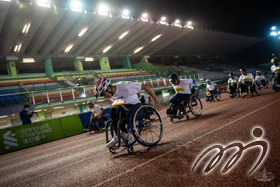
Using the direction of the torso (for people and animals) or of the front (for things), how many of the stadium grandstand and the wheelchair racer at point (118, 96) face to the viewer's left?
1

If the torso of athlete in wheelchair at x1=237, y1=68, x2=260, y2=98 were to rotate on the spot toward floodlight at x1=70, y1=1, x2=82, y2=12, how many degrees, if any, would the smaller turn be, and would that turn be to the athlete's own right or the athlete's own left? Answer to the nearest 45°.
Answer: approximately 45° to the athlete's own right

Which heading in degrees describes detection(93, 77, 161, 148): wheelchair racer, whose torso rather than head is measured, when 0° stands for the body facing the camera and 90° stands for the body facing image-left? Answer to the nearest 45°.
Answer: approximately 90°

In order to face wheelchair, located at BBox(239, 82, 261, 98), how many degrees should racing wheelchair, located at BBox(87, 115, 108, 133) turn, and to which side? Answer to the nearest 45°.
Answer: approximately 135° to its left

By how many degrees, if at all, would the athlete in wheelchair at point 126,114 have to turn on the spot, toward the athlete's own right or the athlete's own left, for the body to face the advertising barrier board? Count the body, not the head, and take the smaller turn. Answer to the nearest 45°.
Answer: approximately 90° to the athlete's own right

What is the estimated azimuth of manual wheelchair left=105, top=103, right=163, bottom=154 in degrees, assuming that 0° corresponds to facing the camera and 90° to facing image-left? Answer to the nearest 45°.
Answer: approximately 45°

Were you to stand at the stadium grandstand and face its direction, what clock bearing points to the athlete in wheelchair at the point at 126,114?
The athlete in wheelchair is roughly at 1 o'clock from the stadium grandstand.

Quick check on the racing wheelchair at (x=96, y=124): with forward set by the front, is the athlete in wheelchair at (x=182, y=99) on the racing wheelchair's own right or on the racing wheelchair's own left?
on the racing wheelchair's own left

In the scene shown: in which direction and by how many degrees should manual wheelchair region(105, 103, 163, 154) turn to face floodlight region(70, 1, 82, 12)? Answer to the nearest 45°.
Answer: approximately 135° to its right

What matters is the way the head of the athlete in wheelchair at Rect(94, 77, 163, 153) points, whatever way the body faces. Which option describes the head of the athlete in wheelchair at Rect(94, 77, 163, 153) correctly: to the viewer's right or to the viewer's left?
to the viewer's left

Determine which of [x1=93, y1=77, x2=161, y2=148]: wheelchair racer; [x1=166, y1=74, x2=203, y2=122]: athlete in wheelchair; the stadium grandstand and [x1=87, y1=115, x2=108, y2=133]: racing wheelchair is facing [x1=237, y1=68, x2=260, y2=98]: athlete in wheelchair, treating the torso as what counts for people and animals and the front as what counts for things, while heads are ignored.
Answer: the stadium grandstand

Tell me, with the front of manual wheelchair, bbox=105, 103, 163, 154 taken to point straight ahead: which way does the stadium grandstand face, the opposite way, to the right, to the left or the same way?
to the left

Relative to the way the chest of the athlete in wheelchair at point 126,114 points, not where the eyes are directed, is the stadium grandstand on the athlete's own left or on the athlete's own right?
on the athlete's own right

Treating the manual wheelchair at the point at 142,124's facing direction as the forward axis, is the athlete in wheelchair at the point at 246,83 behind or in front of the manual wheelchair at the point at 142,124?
behind
